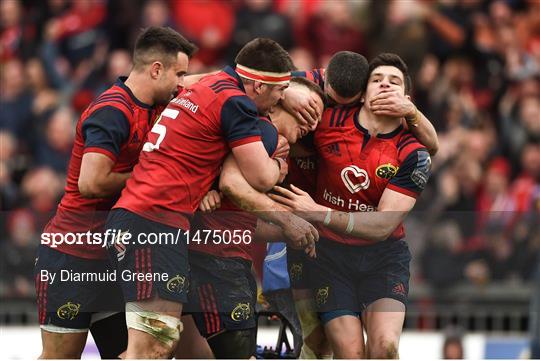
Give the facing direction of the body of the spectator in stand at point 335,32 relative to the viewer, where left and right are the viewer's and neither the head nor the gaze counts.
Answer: facing the viewer

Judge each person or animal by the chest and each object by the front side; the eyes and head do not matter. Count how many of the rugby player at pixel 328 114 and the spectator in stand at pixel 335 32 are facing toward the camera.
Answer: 2

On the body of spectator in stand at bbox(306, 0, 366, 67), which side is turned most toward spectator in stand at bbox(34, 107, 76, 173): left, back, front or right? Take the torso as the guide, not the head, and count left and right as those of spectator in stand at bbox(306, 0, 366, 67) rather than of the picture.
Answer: right

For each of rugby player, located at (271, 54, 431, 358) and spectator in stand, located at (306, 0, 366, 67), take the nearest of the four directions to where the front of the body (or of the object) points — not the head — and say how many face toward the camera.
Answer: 2

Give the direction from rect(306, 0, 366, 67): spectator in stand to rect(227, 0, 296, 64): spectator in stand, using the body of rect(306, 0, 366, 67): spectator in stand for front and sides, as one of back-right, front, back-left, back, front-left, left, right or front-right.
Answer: right

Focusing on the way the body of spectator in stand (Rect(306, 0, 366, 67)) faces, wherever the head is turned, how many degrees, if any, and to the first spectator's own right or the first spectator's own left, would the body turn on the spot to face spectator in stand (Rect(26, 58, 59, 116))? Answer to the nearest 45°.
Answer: approximately 90° to the first spectator's own right

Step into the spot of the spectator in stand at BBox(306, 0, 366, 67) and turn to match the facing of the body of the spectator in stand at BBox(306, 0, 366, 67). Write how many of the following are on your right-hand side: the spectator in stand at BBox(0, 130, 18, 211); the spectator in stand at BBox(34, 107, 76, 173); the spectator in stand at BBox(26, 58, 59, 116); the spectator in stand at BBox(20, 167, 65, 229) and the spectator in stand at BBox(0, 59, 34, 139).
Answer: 5

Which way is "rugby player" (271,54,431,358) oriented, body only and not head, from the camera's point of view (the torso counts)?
toward the camera

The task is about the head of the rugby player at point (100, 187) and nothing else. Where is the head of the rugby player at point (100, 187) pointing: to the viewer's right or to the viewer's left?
to the viewer's right

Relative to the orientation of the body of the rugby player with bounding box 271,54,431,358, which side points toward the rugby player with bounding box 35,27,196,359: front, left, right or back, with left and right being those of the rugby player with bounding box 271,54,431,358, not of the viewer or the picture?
right
